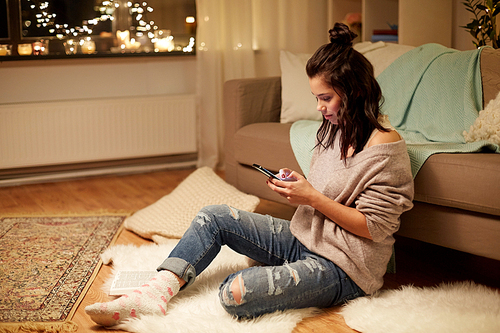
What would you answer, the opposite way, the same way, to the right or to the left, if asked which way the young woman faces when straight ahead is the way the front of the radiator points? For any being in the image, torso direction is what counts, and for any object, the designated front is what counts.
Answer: to the right

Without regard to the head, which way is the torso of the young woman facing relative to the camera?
to the viewer's left

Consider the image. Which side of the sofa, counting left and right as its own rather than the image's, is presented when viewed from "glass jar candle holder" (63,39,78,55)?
right

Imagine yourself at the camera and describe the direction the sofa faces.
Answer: facing the viewer and to the left of the viewer

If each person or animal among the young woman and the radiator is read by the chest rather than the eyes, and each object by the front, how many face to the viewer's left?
1

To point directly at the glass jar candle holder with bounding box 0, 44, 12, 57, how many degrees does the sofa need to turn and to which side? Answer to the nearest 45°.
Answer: approximately 90° to its right

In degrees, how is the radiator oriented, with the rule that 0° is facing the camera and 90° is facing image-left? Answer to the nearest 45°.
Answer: approximately 0°

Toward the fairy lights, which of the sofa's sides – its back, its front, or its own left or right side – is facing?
right

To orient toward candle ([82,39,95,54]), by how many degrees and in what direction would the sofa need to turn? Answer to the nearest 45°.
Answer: approximately 90° to its right

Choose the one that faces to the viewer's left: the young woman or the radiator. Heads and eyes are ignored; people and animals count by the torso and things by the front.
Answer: the young woman
